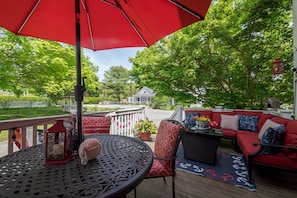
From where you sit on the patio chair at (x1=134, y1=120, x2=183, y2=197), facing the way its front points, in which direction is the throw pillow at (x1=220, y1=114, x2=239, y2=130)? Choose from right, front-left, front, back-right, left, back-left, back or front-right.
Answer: back

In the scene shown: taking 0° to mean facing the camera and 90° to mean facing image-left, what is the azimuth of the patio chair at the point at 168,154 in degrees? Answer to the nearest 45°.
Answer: approximately 45°

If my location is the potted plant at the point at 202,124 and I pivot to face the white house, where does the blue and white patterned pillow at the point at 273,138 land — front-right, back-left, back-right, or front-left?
back-right

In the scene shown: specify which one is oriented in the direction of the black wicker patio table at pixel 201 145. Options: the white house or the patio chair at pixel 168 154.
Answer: the white house

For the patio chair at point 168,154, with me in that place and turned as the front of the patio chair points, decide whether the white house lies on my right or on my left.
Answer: on my right

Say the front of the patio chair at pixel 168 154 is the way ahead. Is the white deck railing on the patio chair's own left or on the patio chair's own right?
on the patio chair's own right

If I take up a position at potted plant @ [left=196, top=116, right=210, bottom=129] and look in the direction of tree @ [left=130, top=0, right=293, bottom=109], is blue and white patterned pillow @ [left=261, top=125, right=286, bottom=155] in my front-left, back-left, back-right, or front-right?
back-right

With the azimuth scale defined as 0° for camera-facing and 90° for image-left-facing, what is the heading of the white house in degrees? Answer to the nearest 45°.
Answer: approximately 0°
